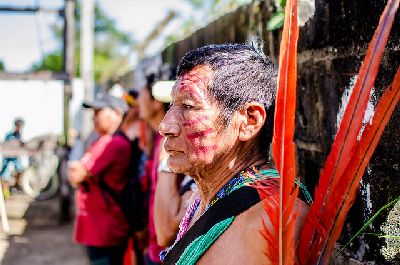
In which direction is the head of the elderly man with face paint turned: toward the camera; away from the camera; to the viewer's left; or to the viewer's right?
to the viewer's left

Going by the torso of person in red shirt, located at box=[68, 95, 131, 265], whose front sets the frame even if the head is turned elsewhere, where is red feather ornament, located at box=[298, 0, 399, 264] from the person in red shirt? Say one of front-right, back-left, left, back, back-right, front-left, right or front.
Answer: left

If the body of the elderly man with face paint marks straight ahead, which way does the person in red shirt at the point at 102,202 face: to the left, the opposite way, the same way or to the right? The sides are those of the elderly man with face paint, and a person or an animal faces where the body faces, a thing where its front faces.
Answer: the same way

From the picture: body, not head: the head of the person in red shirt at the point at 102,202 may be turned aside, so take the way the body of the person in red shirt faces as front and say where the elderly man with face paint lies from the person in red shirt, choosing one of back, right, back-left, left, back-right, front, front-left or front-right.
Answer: left

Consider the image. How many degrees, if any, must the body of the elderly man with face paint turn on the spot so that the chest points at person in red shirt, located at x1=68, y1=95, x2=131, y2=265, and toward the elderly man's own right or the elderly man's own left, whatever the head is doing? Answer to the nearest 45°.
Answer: approximately 45° to the elderly man's own right

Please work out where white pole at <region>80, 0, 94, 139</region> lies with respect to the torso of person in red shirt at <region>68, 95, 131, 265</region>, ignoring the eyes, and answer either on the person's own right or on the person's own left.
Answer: on the person's own right

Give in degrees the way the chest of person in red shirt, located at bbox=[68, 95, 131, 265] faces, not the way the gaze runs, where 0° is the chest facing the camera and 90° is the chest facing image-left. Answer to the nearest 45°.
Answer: approximately 90°

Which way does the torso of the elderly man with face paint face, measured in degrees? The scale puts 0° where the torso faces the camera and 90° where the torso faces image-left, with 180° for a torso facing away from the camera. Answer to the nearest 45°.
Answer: approximately 90°

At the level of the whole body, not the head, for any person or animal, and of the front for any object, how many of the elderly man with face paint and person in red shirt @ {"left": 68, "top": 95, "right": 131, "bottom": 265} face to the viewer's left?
2

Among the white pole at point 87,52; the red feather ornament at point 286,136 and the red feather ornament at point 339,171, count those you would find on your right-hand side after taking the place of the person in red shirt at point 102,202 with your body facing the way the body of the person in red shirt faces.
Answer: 1
